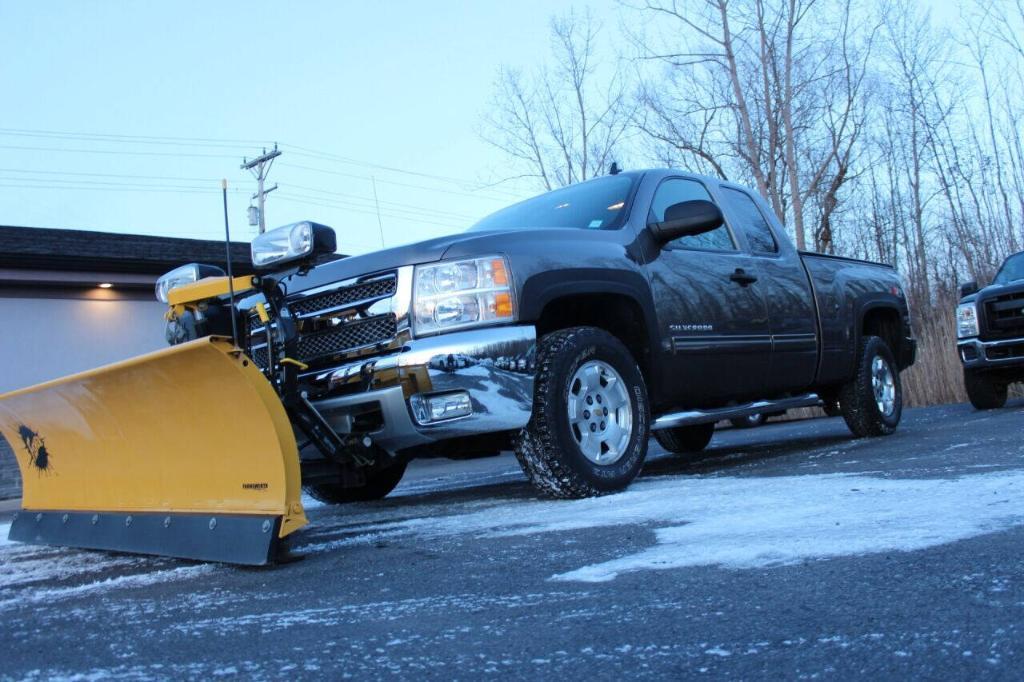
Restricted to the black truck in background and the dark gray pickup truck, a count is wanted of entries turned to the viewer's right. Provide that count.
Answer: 0

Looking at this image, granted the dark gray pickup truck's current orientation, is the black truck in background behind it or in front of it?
behind

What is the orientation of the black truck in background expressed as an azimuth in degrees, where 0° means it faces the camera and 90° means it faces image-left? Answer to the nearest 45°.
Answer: approximately 0°

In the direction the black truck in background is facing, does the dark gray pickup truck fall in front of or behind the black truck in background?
in front

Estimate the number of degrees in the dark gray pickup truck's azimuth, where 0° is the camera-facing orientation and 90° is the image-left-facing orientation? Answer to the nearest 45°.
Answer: approximately 45°
